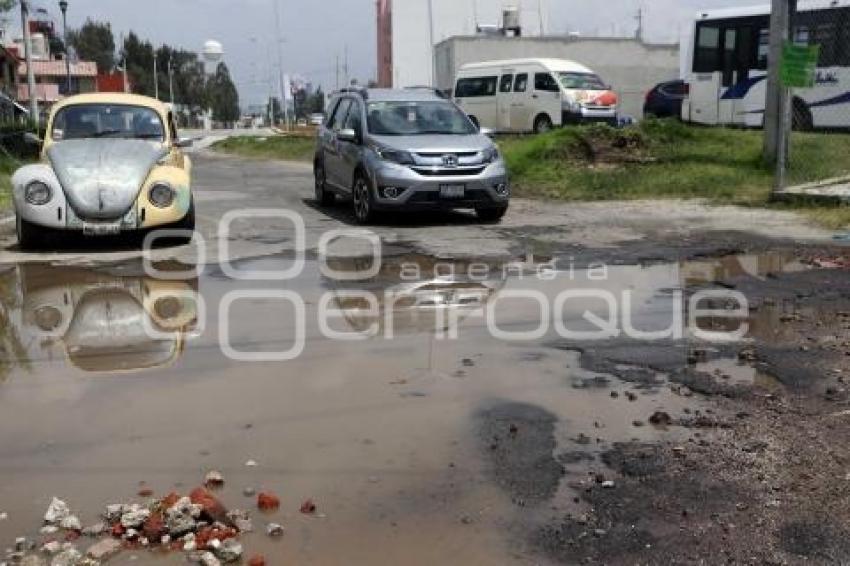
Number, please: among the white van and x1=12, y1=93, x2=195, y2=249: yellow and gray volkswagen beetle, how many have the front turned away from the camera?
0

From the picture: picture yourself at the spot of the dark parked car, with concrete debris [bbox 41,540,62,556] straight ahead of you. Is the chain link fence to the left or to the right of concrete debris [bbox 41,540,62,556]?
left

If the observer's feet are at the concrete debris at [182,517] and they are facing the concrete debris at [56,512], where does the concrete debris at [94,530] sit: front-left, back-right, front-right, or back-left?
front-left

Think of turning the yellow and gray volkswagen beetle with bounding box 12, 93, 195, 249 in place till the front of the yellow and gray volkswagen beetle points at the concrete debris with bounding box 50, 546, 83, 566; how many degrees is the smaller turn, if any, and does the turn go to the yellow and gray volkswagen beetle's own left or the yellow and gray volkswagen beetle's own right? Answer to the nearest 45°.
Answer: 0° — it already faces it

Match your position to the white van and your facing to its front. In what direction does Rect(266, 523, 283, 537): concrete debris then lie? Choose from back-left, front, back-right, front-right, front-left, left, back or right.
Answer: front-right

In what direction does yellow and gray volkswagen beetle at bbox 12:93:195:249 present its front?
toward the camera

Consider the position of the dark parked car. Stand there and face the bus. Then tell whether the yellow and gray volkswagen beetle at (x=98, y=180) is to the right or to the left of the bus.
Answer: right

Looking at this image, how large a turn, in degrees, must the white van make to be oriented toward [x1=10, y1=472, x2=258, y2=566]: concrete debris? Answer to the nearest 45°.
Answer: approximately 45° to its right

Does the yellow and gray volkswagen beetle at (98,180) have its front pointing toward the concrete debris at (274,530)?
yes

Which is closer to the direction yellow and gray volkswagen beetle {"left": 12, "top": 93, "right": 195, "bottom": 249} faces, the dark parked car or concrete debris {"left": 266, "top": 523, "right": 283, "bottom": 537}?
the concrete debris

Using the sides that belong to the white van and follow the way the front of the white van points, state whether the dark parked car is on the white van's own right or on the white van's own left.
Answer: on the white van's own left

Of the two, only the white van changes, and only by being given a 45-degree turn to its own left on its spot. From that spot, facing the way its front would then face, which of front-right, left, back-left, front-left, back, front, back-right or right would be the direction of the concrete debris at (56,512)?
right

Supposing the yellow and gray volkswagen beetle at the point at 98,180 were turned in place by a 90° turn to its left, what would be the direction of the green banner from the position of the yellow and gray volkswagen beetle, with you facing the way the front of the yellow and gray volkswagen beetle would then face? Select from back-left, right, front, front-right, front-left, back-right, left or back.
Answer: front

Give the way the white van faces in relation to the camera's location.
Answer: facing the viewer and to the right of the viewer

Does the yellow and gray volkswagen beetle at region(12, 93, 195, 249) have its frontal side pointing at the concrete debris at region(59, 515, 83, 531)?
yes

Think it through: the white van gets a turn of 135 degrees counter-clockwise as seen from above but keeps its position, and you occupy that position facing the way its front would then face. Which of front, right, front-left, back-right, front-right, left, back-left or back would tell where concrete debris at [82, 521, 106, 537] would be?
back
